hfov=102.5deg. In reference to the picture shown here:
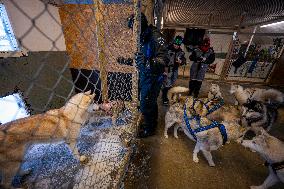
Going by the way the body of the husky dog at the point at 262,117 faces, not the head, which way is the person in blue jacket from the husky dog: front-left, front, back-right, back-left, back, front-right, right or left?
front

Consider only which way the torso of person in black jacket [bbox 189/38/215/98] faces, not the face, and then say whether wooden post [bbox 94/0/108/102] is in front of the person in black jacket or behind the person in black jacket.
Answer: in front

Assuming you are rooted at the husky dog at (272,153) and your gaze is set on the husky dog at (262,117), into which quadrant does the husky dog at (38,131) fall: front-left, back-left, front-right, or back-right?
back-left

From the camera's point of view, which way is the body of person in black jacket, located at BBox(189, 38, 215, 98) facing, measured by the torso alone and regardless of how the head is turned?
toward the camera

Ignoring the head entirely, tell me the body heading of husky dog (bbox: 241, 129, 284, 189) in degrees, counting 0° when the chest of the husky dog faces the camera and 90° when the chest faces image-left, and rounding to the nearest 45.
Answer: approximately 90°

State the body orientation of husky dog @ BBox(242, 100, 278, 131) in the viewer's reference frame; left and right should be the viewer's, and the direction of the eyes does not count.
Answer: facing the viewer and to the left of the viewer

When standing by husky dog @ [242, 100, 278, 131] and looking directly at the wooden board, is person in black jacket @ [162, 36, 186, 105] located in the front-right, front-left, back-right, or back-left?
front-right

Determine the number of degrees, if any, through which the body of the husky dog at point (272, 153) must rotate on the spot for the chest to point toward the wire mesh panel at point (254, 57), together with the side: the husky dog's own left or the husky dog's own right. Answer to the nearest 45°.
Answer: approximately 90° to the husky dog's own right

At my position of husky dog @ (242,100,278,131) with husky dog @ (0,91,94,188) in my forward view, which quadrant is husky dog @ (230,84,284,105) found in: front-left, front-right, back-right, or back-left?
back-right

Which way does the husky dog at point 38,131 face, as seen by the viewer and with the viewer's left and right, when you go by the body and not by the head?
facing away from the viewer and to the right of the viewer

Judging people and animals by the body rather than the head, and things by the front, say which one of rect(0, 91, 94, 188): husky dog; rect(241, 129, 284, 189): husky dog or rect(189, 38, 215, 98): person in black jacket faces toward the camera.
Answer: the person in black jacket

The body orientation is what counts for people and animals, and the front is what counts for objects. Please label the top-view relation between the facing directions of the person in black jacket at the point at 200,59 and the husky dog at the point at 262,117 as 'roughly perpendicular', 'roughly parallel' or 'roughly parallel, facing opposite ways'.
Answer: roughly perpendicular
